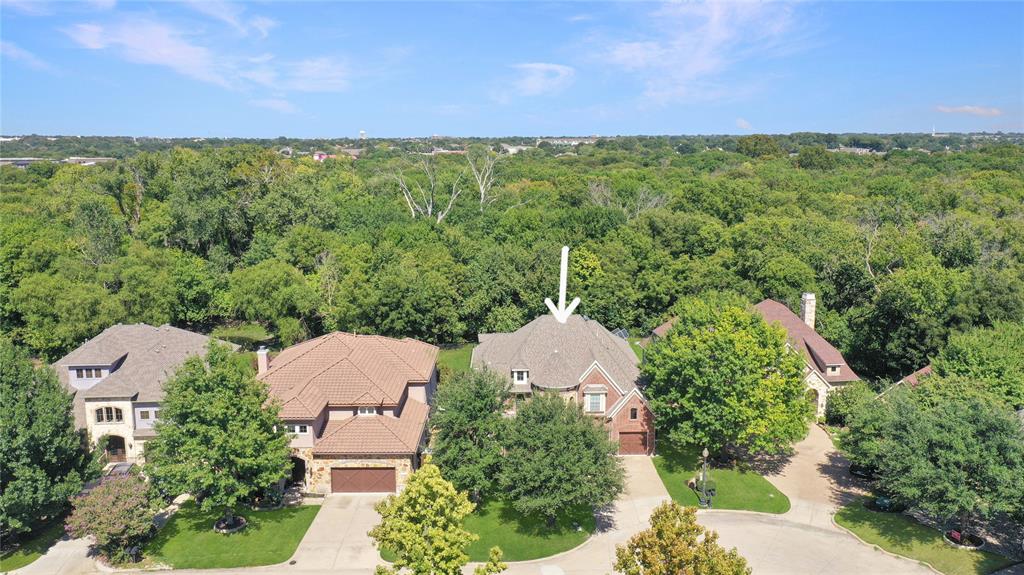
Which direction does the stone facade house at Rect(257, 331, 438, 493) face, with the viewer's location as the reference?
facing the viewer

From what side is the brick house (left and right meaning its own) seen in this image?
front

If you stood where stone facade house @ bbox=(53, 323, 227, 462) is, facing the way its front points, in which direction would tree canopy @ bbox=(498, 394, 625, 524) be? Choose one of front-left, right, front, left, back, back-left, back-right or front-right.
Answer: front-left

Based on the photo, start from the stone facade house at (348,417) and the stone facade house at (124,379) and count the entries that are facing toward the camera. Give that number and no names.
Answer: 2

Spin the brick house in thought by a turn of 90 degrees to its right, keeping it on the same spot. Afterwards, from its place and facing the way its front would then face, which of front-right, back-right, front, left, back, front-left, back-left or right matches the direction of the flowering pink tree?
front-left

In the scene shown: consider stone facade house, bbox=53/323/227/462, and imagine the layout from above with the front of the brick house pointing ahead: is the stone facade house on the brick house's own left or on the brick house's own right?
on the brick house's own right

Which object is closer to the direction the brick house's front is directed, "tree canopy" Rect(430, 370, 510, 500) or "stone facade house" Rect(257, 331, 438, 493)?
the tree canopy

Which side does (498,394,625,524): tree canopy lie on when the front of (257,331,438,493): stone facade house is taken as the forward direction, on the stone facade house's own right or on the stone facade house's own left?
on the stone facade house's own left

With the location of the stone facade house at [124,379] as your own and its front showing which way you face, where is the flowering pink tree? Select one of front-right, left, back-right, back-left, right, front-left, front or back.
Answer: front

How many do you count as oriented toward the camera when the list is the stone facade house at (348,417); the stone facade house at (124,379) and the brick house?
3

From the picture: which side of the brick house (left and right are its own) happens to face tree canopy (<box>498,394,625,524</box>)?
front

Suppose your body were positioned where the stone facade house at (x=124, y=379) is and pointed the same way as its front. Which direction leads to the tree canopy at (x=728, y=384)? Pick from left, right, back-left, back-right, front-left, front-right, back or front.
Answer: front-left

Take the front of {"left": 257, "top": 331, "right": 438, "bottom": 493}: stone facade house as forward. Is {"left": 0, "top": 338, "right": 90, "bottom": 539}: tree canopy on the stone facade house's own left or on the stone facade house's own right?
on the stone facade house's own right

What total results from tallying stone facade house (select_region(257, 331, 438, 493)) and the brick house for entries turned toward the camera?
2

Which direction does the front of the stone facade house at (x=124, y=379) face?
toward the camera
